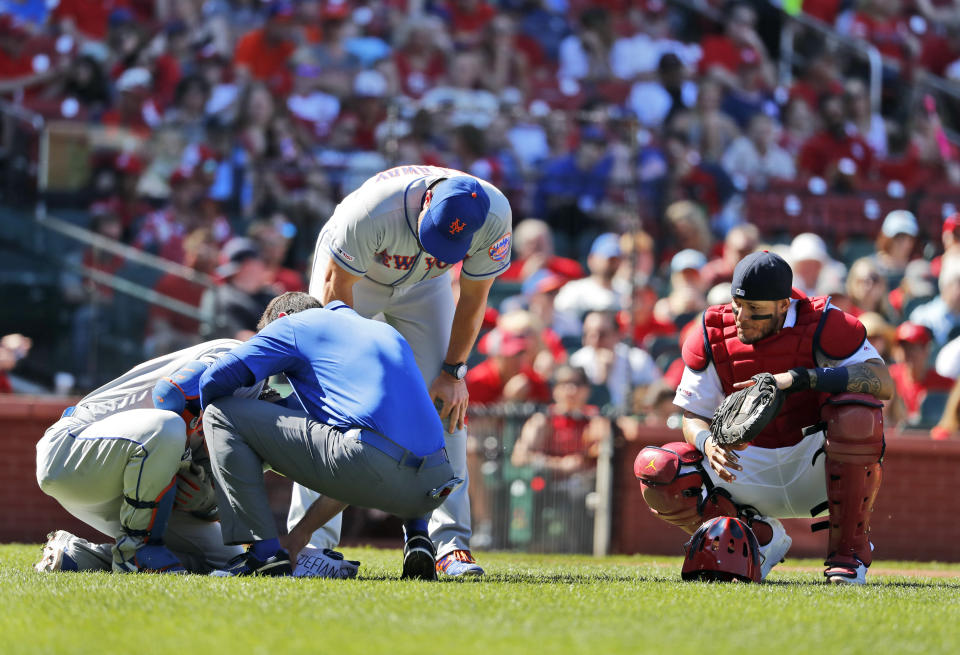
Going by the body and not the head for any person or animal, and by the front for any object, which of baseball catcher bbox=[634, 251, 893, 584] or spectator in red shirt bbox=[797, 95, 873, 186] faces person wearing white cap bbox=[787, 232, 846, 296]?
the spectator in red shirt

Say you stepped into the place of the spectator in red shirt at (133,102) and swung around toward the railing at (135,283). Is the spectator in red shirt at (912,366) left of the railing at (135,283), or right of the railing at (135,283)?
left

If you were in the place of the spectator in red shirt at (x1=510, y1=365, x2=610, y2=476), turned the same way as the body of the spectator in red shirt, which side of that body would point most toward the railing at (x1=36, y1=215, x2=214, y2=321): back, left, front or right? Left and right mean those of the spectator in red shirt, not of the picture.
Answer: right

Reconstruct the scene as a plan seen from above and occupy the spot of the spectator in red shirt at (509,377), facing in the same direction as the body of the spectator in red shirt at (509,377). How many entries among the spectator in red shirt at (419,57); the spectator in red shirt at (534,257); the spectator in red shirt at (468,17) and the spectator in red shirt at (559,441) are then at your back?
3

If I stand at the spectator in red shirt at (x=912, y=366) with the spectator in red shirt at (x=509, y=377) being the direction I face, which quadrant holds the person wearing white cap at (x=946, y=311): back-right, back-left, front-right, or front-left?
back-right

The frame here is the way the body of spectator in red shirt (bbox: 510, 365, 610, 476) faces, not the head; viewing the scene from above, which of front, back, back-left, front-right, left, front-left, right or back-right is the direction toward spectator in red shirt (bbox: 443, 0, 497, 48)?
back

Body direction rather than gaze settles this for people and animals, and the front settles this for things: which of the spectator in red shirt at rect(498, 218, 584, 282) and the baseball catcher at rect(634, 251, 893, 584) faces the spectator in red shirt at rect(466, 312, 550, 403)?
the spectator in red shirt at rect(498, 218, 584, 282)

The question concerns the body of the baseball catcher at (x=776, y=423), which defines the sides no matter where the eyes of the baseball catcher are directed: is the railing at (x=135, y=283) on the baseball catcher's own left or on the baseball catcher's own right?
on the baseball catcher's own right
